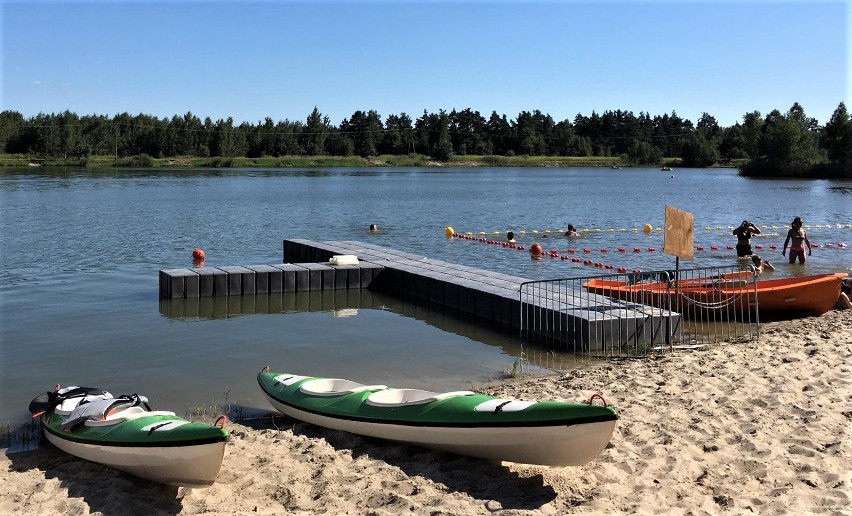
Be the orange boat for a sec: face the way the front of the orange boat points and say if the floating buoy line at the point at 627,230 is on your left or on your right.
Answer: on your left

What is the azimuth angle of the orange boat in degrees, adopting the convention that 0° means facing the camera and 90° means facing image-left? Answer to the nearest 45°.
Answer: approximately 270°

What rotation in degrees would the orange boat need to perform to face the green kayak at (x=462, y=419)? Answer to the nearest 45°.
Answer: approximately 90° to its right
